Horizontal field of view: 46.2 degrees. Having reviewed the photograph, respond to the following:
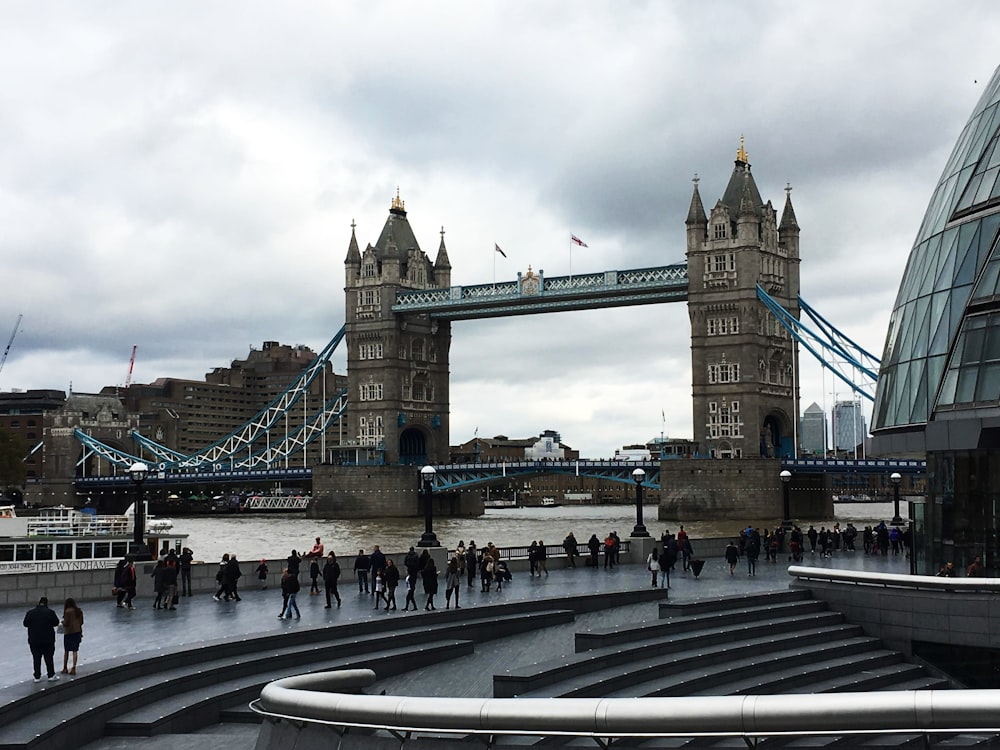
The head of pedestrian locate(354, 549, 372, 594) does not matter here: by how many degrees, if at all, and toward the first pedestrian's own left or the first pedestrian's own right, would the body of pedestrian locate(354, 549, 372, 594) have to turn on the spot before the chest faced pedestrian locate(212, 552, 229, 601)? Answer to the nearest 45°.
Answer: approximately 135° to the first pedestrian's own left

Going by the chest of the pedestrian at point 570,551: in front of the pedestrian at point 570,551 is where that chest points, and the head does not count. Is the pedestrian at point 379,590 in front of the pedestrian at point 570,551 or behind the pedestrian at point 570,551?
behind

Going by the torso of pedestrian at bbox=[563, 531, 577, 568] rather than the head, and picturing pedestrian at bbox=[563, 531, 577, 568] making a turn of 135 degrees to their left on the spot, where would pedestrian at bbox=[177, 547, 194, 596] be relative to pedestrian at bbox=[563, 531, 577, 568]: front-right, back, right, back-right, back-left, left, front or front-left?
front

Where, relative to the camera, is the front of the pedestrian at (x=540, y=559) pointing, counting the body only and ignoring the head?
away from the camera

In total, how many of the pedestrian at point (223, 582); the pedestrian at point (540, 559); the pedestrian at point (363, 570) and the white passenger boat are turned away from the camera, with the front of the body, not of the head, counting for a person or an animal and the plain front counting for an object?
2

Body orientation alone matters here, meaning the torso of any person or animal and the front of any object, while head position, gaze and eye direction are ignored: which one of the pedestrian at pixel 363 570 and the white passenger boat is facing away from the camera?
the pedestrian

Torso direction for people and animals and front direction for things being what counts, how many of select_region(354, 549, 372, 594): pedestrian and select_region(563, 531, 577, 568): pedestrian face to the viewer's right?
0

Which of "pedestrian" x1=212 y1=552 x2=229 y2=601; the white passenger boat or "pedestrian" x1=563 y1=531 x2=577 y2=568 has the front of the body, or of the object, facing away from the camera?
"pedestrian" x1=563 y1=531 x2=577 y2=568

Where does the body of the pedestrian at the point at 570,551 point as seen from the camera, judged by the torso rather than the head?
away from the camera
